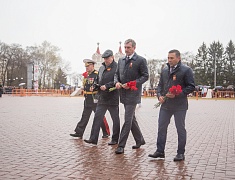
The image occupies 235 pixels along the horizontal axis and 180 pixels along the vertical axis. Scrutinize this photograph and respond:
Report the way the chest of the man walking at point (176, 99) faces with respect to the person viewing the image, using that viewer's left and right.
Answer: facing the viewer and to the left of the viewer

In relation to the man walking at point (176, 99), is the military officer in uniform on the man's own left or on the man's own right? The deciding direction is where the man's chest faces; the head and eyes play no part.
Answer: on the man's own right

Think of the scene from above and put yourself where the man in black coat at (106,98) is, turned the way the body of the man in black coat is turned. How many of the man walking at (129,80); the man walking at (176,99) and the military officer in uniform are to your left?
2

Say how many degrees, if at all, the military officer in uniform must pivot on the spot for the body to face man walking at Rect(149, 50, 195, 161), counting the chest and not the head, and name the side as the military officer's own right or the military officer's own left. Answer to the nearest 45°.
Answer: approximately 90° to the military officer's own left

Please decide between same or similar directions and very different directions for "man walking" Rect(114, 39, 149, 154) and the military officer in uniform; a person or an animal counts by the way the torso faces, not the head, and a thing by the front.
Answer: same or similar directions

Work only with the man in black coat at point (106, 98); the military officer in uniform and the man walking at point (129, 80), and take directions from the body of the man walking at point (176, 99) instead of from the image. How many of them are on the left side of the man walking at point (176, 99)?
0

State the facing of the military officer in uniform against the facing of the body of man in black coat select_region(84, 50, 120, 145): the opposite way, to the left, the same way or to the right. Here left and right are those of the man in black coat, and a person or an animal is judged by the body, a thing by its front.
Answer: the same way

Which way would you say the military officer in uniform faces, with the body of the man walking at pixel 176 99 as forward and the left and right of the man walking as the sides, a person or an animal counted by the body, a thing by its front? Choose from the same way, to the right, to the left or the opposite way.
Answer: the same way

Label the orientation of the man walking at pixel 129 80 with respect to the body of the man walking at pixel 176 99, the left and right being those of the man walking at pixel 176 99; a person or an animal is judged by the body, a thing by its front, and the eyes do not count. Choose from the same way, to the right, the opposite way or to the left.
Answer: the same way

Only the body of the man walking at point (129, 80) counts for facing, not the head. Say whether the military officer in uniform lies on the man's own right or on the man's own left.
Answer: on the man's own right

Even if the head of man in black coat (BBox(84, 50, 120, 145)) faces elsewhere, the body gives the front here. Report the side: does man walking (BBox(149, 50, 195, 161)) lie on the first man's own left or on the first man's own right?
on the first man's own left

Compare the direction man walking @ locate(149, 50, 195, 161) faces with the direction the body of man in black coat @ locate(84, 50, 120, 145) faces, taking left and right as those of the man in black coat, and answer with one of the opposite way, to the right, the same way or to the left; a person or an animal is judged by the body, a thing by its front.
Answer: the same way

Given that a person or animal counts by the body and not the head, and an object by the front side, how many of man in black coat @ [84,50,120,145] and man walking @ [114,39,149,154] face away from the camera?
0

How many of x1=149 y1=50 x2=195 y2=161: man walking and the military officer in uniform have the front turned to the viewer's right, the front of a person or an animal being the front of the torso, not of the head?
0

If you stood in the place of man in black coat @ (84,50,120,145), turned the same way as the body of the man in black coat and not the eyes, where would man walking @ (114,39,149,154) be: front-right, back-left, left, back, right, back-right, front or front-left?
left

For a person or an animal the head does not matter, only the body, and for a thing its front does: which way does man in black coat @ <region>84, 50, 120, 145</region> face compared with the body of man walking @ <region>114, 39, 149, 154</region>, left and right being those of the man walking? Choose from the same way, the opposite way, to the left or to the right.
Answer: the same way
